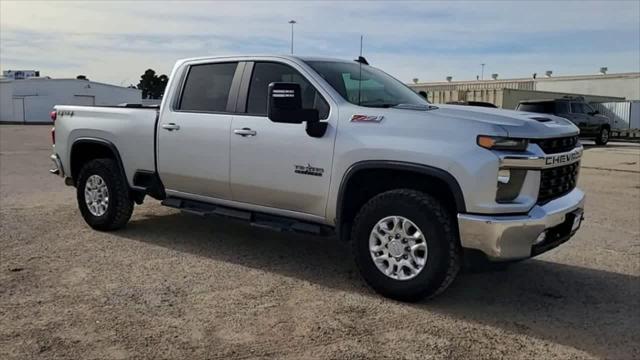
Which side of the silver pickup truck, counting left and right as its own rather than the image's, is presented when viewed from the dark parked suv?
left

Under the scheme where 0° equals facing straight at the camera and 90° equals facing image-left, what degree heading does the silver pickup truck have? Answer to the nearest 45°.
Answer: approximately 315°
